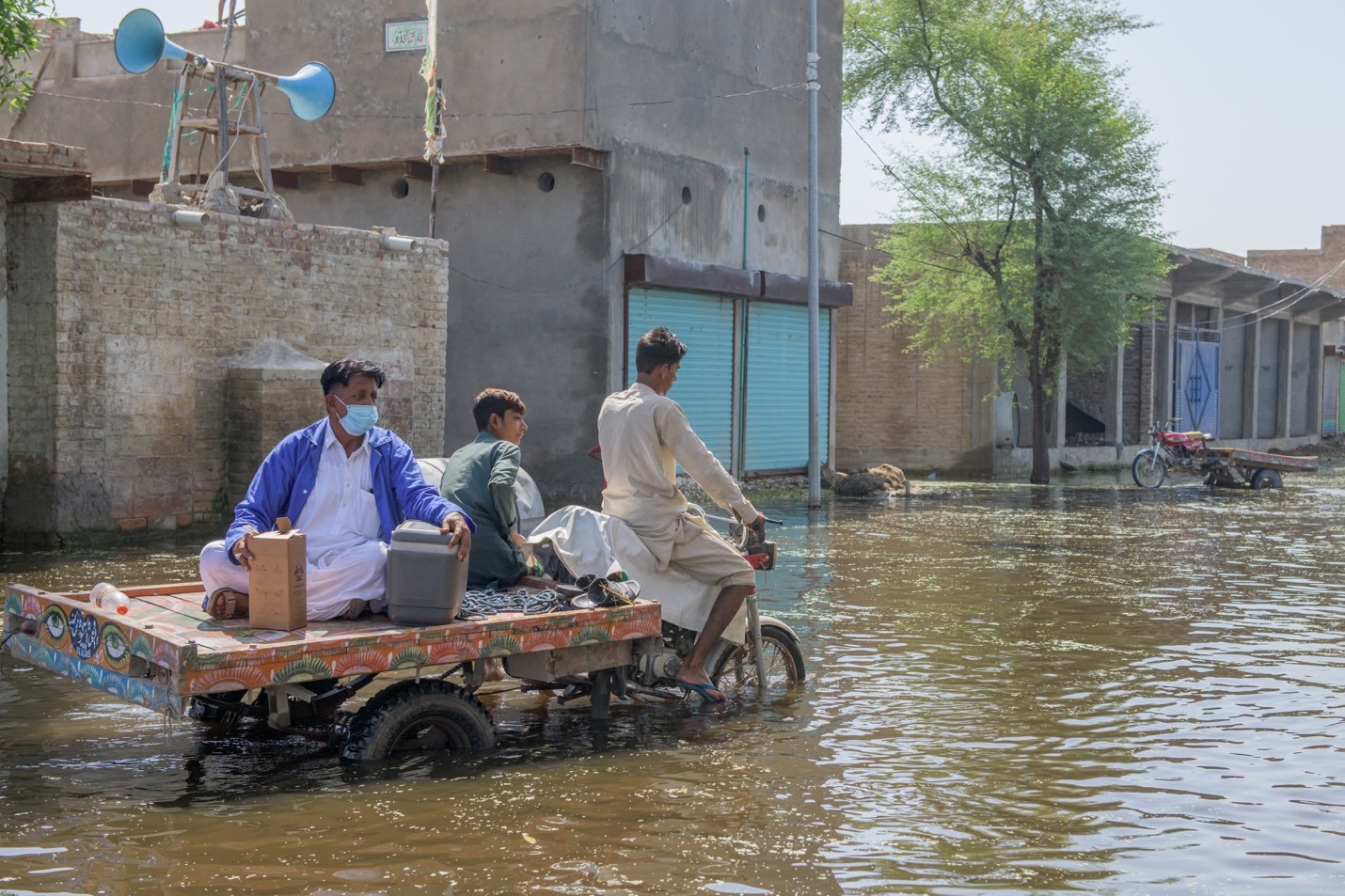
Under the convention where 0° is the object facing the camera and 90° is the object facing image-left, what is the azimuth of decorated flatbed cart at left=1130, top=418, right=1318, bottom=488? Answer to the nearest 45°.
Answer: approximately 90°

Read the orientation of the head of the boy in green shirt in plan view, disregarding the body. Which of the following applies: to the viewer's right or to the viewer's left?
to the viewer's right

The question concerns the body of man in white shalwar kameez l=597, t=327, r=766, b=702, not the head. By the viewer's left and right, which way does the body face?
facing away from the viewer and to the right of the viewer

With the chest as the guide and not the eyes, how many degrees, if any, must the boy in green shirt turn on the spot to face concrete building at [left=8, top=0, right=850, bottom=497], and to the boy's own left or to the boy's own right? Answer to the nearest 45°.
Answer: approximately 45° to the boy's own left

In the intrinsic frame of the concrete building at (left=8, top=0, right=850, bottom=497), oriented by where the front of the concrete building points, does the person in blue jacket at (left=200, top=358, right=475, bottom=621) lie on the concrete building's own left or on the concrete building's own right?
on the concrete building's own right

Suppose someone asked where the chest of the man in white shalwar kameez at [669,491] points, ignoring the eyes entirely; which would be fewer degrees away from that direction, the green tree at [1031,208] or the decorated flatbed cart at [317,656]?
the green tree

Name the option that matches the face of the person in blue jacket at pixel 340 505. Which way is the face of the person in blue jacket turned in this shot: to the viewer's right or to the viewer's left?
to the viewer's right

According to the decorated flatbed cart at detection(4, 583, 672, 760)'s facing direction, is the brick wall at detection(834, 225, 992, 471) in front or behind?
in front

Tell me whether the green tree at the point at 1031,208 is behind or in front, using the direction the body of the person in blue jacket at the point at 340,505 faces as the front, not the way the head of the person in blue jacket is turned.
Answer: behind

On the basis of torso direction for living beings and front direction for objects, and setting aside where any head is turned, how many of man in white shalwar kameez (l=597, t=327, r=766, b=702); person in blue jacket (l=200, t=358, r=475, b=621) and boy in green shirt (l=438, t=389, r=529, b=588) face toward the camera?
1

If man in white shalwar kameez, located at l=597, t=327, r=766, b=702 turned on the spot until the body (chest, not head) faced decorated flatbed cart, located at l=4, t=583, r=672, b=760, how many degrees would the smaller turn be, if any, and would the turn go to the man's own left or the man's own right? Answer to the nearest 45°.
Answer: approximately 180°

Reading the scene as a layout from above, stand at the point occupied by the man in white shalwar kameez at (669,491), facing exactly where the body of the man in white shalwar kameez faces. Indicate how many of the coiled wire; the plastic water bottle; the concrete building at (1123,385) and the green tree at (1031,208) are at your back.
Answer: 2

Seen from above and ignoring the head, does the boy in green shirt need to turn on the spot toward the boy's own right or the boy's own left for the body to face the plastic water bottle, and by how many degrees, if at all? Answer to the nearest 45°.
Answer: approximately 180°

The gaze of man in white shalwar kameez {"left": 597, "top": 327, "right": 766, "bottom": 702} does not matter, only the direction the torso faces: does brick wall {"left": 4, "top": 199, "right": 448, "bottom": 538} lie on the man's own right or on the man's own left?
on the man's own left

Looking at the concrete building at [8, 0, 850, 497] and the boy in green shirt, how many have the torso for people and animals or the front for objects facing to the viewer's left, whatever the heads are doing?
0

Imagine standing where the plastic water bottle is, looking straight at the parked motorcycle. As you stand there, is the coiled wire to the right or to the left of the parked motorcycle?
right

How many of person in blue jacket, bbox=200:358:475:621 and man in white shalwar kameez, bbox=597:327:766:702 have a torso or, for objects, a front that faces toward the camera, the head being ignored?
1

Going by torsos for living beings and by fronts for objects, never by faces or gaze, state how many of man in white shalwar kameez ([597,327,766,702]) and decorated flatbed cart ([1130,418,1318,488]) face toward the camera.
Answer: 0

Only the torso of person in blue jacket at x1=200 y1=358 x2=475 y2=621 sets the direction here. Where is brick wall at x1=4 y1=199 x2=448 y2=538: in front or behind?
behind
